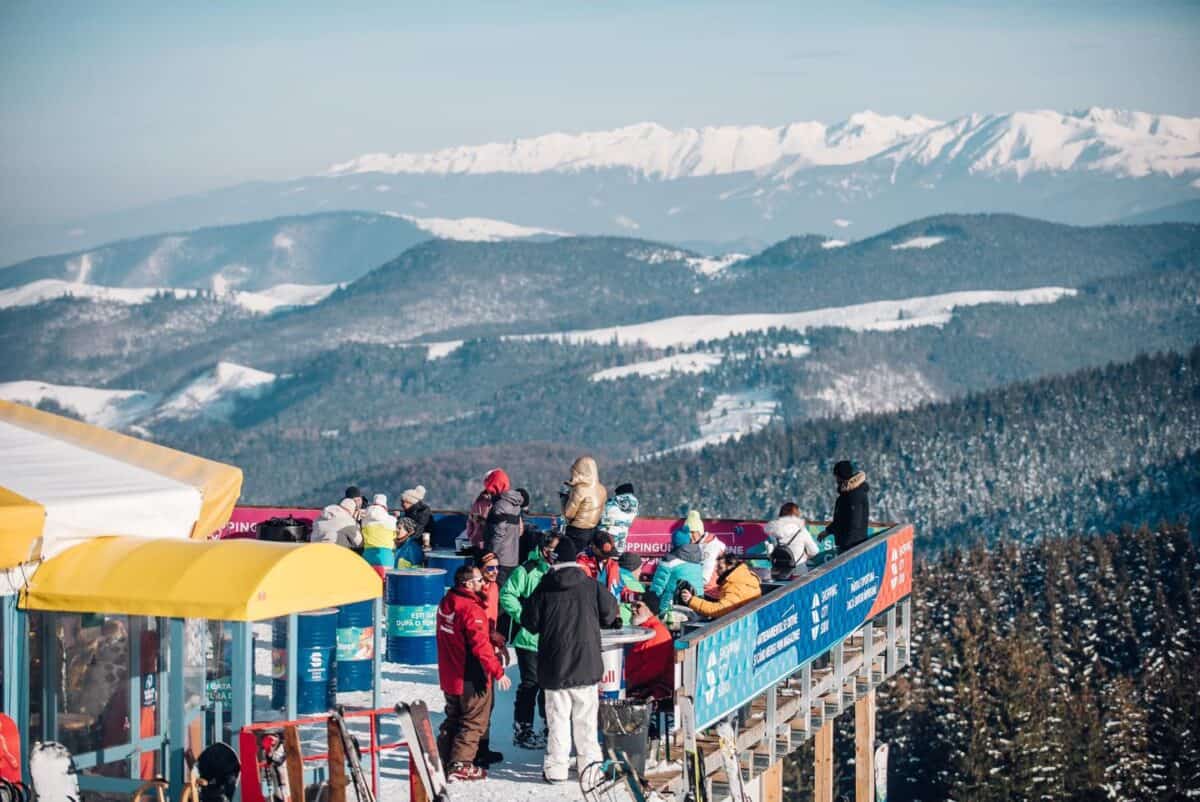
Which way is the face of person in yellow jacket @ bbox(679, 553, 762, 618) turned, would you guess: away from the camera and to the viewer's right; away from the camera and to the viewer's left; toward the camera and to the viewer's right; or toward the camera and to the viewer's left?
toward the camera and to the viewer's left

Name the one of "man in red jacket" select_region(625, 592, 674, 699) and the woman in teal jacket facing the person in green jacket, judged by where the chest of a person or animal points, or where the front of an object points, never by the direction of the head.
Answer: the man in red jacket

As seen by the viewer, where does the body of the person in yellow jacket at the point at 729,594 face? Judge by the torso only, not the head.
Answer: to the viewer's left

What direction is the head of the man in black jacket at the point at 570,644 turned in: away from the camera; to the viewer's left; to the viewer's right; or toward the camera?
away from the camera

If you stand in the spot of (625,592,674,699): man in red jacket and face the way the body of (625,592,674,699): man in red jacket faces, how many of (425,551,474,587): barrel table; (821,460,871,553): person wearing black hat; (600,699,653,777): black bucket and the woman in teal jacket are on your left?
1

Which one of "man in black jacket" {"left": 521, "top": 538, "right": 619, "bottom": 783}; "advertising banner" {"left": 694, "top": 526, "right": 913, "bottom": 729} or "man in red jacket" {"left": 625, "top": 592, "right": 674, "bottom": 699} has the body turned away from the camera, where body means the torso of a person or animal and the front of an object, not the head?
the man in black jacket

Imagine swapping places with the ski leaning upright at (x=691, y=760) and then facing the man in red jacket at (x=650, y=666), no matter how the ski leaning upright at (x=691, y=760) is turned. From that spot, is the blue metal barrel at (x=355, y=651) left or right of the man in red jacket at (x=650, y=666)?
left

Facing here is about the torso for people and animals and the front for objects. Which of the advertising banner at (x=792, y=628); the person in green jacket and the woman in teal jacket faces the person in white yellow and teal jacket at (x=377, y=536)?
the woman in teal jacket

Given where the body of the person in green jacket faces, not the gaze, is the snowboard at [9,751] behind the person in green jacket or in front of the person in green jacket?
behind

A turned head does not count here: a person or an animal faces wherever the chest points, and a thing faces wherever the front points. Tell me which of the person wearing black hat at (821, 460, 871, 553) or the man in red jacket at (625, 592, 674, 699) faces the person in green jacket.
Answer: the man in red jacket

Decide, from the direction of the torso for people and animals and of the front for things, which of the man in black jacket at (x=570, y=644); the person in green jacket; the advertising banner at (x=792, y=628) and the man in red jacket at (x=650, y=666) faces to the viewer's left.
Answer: the man in red jacket

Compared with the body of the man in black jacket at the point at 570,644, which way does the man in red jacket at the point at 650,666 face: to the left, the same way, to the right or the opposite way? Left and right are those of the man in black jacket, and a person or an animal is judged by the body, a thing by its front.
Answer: to the left

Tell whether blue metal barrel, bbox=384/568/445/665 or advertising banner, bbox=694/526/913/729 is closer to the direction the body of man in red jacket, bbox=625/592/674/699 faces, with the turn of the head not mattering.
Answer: the blue metal barrel

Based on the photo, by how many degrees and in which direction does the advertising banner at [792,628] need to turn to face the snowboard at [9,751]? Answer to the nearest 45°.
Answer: approximately 90° to its right

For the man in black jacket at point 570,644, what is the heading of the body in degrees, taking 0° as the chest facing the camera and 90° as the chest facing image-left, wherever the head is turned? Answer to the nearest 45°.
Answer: approximately 180°
